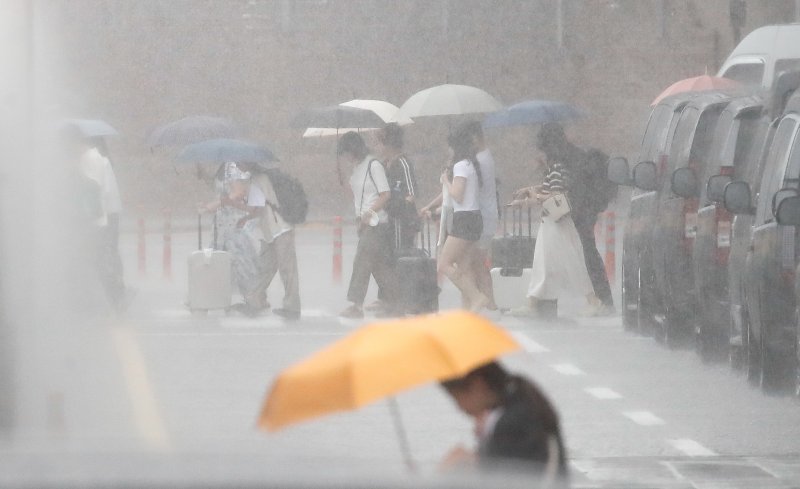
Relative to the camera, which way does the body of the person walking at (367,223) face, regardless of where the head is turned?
to the viewer's left

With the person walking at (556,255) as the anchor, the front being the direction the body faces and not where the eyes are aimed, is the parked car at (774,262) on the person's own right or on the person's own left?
on the person's own left

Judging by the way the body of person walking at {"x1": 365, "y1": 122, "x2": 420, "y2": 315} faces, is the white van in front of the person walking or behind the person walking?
behind

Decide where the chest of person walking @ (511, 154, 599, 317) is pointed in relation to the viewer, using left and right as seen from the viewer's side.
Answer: facing to the left of the viewer

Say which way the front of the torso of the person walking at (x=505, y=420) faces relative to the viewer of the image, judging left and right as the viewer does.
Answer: facing to the left of the viewer

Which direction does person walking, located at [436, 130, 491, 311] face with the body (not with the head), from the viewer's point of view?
to the viewer's left
